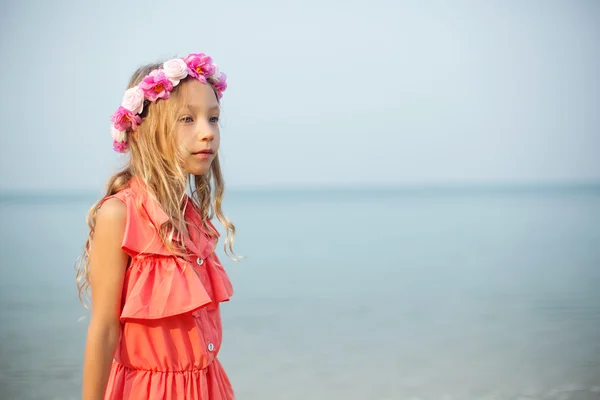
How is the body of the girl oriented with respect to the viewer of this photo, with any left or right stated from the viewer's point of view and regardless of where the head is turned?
facing the viewer and to the right of the viewer

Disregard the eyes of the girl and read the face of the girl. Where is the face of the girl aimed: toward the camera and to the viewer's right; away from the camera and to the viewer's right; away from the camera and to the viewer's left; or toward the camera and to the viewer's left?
toward the camera and to the viewer's right
